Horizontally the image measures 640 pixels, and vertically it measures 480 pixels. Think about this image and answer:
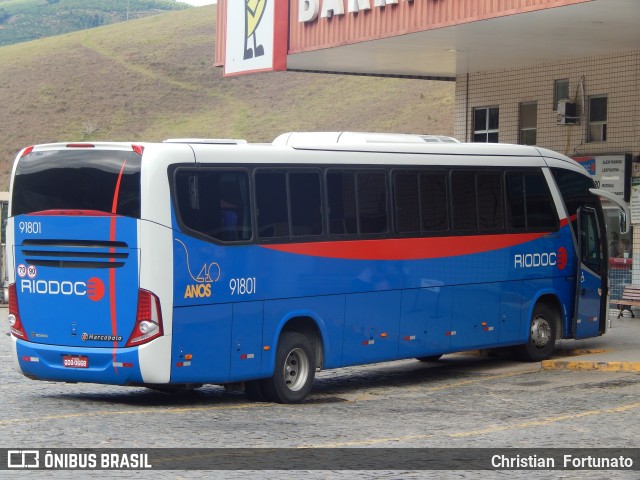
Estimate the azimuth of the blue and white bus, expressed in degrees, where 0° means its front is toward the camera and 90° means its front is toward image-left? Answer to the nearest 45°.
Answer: approximately 225°
